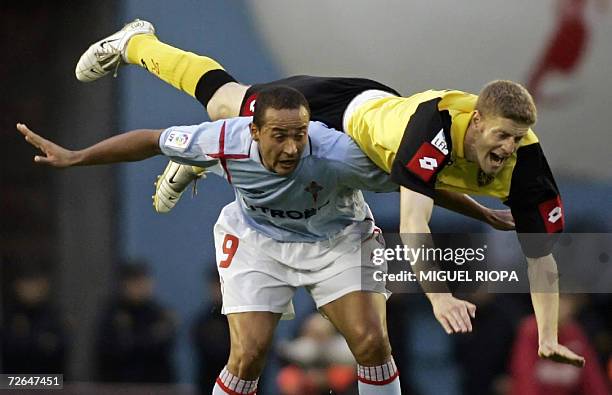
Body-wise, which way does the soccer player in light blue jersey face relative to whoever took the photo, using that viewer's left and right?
facing the viewer
